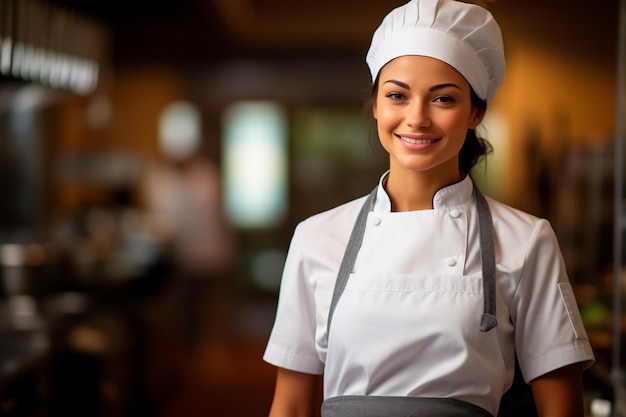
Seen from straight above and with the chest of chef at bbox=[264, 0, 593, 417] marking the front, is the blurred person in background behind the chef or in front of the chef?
behind

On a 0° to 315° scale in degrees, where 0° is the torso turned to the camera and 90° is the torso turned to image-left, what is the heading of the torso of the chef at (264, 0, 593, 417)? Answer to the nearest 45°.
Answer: approximately 0°
